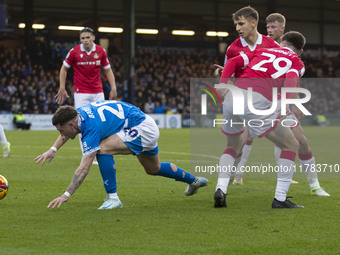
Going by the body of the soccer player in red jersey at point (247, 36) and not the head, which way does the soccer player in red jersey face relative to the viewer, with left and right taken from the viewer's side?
facing the viewer and to the left of the viewer

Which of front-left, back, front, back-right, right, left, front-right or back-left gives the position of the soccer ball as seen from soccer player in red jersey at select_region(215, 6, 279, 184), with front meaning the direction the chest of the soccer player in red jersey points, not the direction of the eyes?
front-right

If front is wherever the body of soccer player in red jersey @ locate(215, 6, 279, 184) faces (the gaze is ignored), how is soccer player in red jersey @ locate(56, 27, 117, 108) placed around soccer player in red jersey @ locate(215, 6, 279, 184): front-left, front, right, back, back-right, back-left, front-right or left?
right

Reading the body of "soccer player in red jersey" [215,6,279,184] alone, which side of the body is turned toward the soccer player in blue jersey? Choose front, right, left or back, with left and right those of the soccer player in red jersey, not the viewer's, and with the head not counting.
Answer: front

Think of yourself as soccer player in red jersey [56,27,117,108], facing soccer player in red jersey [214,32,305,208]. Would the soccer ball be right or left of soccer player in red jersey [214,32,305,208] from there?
right

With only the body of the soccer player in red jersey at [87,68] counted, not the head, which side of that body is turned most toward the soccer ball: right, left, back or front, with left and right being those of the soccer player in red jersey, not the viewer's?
front

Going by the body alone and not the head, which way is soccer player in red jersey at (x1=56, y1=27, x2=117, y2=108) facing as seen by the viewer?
toward the camera

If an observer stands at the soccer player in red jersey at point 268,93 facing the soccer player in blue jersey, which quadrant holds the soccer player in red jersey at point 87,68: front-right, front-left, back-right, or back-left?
front-right

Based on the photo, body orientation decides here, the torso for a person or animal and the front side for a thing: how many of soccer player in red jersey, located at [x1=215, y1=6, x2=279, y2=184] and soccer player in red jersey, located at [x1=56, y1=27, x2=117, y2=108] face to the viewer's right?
0

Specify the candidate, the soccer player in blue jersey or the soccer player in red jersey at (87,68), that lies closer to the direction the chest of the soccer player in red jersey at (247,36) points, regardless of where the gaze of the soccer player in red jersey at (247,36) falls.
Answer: the soccer player in blue jersey
